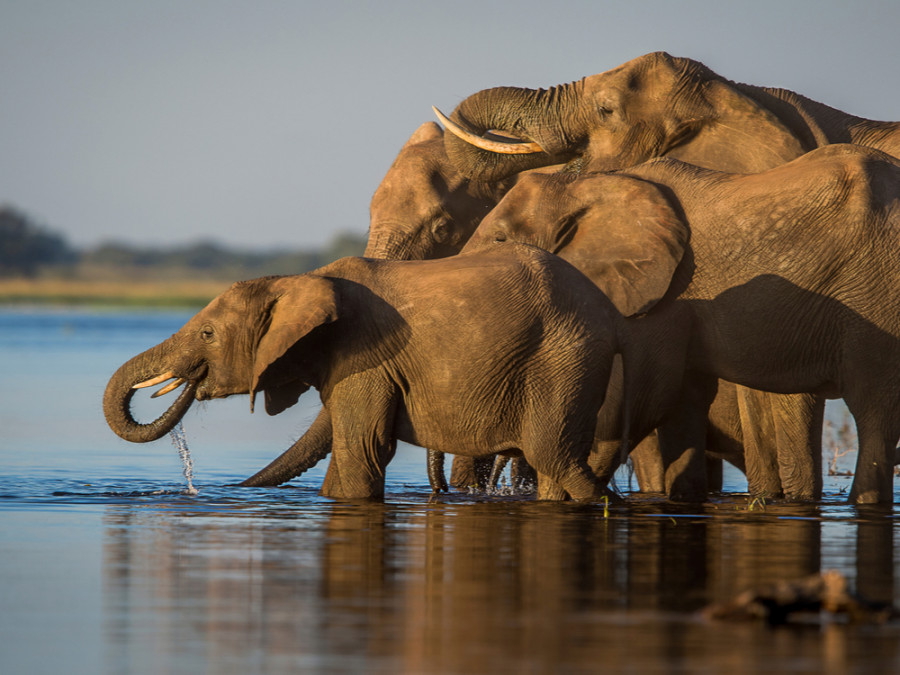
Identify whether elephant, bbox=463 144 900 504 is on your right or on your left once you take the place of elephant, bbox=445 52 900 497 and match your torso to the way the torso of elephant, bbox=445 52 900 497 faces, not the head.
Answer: on your left

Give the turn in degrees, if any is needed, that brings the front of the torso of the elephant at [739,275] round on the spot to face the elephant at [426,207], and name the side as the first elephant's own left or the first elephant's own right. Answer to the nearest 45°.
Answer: approximately 45° to the first elephant's own right

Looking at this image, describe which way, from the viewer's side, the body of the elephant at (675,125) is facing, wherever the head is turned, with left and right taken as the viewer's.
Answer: facing to the left of the viewer

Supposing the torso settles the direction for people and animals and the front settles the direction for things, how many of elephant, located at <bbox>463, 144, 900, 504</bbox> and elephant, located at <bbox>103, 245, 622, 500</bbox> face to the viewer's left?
2

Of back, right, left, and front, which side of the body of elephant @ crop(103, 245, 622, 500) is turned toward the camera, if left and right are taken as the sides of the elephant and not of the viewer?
left

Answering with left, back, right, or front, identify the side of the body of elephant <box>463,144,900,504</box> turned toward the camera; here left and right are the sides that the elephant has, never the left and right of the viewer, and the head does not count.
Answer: left

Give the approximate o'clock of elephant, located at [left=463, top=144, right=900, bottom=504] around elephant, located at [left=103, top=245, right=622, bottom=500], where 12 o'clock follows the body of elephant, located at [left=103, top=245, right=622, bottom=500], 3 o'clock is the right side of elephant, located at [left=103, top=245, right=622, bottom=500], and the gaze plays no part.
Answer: elephant, located at [left=463, top=144, right=900, bottom=504] is roughly at 5 o'clock from elephant, located at [left=103, top=245, right=622, bottom=500].

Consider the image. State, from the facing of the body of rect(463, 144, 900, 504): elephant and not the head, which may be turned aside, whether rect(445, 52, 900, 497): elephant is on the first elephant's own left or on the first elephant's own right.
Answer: on the first elephant's own right

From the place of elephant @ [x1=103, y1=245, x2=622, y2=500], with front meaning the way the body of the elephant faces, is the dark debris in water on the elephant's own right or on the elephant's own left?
on the elephant's own left

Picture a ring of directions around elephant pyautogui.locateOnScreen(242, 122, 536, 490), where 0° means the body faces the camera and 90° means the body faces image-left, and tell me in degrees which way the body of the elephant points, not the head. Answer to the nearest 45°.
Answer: approximately 45°

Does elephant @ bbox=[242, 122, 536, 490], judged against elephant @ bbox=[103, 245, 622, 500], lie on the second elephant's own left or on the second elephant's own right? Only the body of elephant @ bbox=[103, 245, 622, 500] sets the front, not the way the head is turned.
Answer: on the second elephant's own right
